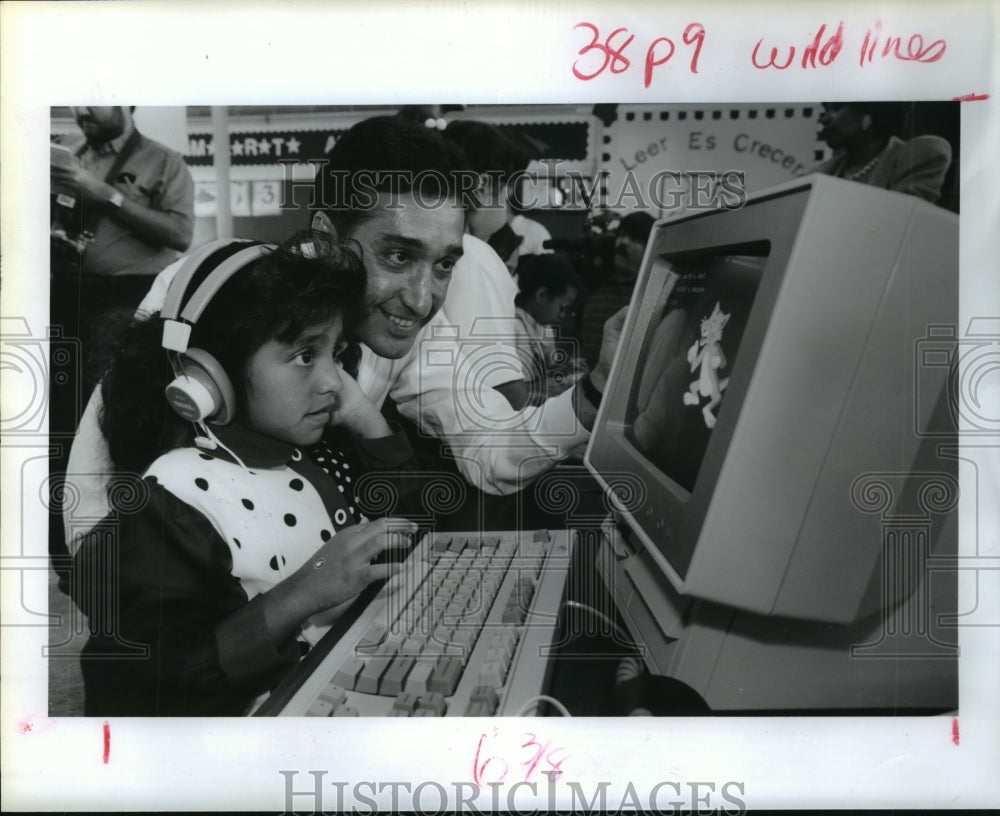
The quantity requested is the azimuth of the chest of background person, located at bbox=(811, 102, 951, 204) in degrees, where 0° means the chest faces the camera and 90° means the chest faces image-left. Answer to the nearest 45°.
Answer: approximately 45°

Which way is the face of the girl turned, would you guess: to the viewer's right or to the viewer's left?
to the viewer's right

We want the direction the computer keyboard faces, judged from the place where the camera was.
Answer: facing to the left of the viewer

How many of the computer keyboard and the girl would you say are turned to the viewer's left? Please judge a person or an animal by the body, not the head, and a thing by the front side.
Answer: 1

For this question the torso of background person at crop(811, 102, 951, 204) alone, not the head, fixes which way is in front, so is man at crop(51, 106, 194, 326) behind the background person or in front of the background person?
in front

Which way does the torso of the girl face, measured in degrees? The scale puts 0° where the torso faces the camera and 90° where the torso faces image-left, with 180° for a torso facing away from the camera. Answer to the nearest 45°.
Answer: approximately 315°

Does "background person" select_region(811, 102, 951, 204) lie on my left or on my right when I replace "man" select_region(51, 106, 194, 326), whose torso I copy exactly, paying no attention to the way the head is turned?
on my left

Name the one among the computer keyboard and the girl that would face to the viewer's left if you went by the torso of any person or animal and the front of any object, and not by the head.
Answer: the computer keyboard
